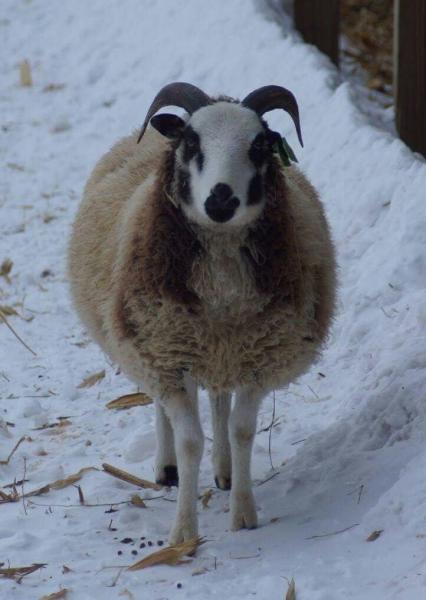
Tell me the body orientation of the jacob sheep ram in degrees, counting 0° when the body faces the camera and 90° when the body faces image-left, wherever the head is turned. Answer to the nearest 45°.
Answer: approximately 0°

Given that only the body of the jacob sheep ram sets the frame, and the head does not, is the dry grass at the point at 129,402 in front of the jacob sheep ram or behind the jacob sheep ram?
behind

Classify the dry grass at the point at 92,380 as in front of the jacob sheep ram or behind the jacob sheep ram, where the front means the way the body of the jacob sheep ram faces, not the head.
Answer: behind

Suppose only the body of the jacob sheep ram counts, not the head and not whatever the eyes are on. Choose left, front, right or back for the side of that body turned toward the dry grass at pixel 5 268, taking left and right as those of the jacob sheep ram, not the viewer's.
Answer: back
